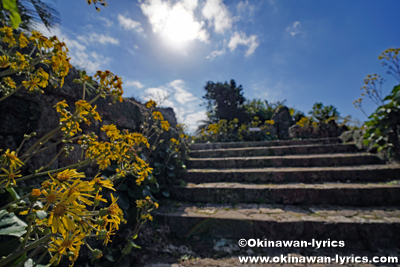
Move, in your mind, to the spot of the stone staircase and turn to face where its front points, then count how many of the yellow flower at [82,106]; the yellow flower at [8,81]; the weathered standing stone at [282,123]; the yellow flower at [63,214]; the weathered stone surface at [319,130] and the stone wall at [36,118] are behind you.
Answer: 2

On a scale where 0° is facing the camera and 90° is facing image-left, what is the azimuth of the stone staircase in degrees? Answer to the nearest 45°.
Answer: approximately 0°

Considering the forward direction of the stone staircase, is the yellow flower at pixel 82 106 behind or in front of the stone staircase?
in front

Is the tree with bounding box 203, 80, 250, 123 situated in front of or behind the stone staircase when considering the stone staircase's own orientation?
behind

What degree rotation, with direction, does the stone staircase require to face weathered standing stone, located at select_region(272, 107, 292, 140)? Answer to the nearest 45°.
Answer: approximately 180°

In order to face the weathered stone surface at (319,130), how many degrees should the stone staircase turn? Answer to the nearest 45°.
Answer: approximately 180°

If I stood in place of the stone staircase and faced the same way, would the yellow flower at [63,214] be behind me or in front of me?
in front

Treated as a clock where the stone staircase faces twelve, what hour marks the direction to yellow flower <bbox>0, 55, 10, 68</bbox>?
The yellow flower is roughly at 1 o'clock from the stone staircase.

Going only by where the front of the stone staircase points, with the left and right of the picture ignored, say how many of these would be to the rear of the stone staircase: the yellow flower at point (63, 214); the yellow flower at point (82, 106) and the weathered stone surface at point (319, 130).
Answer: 1

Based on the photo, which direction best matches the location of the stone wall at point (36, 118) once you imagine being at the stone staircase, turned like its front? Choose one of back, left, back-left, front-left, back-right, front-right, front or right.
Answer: front-right

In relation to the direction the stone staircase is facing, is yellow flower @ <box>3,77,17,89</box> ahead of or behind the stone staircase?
ahead
